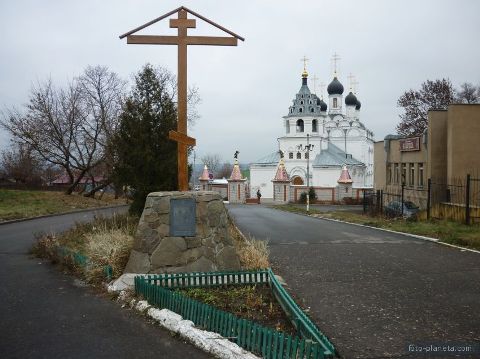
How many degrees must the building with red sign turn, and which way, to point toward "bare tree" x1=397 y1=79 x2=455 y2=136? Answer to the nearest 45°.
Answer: approximately 135° to its right

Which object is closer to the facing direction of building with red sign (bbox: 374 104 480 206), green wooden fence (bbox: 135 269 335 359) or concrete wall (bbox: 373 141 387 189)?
the green wooden fence

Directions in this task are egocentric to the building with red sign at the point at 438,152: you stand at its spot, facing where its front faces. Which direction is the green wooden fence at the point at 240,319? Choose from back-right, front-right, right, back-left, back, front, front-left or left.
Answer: front-left

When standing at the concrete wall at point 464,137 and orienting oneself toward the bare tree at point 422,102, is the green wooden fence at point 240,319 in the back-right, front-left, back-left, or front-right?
back-left

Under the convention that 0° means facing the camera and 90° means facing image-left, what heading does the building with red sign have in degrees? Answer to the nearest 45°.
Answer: approximately 45°

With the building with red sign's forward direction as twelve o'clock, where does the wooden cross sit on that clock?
The wooden cross is roughly at 11 o'clock from the building with red sign.

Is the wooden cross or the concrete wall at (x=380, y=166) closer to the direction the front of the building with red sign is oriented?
the wooden cross

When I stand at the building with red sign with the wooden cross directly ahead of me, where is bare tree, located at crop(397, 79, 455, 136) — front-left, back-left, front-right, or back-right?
back-right
